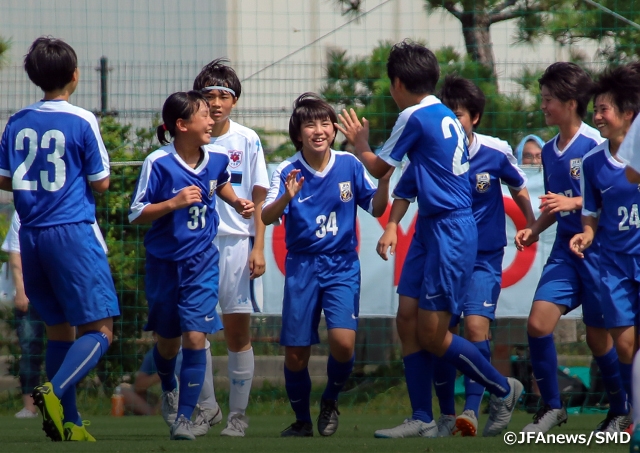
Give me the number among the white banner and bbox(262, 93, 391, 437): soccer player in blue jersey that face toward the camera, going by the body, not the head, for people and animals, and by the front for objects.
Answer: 2

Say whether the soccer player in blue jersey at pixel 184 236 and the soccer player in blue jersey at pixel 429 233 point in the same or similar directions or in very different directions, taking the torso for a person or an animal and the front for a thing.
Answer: very different directions

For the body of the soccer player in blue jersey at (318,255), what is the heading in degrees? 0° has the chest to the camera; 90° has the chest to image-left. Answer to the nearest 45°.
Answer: approximately 0°

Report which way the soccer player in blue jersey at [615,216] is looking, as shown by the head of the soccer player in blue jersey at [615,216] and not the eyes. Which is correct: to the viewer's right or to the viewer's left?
to the viewer's left

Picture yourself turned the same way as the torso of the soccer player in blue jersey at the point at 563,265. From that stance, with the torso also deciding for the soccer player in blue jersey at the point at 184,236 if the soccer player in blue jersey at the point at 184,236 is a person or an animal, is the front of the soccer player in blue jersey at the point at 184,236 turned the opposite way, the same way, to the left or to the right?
to the left

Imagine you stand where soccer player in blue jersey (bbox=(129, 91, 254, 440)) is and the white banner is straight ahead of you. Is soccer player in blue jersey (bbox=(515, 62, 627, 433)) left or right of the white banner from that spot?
right

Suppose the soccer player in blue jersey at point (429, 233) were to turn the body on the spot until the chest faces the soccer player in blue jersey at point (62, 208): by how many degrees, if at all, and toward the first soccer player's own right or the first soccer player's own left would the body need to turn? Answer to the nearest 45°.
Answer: approximately 45° to the first soccer player's own left

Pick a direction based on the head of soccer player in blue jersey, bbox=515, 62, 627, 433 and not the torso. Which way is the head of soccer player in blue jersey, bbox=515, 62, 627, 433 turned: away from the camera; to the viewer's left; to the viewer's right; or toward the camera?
to the viewer's left
